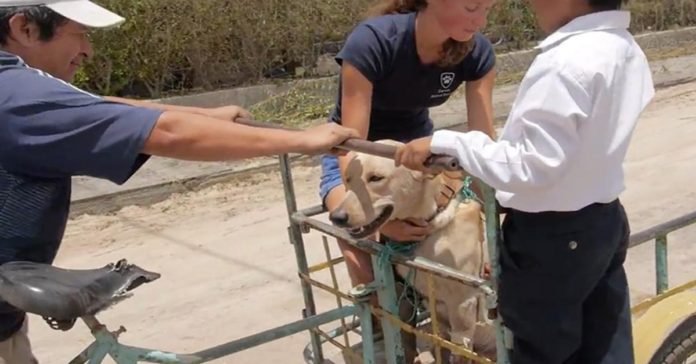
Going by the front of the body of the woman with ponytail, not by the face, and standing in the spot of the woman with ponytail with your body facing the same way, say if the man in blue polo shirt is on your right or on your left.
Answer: on your right

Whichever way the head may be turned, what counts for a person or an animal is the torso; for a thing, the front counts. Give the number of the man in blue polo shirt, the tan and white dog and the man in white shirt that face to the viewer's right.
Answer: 1

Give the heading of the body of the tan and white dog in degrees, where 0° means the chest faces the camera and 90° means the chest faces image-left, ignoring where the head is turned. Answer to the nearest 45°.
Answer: approximately 45°

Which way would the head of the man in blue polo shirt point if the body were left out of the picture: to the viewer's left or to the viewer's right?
to the viewer's right

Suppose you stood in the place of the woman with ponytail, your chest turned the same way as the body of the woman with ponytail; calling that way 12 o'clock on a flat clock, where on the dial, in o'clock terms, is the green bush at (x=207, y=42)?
The green bush is roughly at 7 o'clock from the woman with ponytail.

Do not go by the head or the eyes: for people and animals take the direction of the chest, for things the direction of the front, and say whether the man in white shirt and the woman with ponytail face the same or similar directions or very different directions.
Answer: very different directions

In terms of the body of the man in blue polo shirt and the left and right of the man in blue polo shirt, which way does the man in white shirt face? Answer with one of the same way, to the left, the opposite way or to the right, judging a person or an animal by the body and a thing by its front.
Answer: to the left

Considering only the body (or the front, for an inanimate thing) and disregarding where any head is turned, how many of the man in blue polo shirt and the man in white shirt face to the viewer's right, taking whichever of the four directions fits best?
1

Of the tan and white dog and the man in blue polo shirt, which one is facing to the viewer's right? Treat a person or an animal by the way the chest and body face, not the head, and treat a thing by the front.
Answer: the man in blue polo shirt

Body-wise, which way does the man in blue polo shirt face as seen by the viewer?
to the viewer's right

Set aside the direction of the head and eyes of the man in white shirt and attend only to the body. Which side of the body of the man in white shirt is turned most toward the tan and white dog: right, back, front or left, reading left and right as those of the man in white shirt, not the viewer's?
front

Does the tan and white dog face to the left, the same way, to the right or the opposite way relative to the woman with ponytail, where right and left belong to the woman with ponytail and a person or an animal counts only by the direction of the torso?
to the right

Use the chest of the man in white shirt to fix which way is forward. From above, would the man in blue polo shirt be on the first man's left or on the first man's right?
on the first man's left

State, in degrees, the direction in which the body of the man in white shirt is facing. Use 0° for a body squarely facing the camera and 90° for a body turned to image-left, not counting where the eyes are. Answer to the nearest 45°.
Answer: approximately 135°

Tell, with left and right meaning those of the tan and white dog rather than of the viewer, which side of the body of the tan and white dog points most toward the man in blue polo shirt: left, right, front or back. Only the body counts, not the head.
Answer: front
